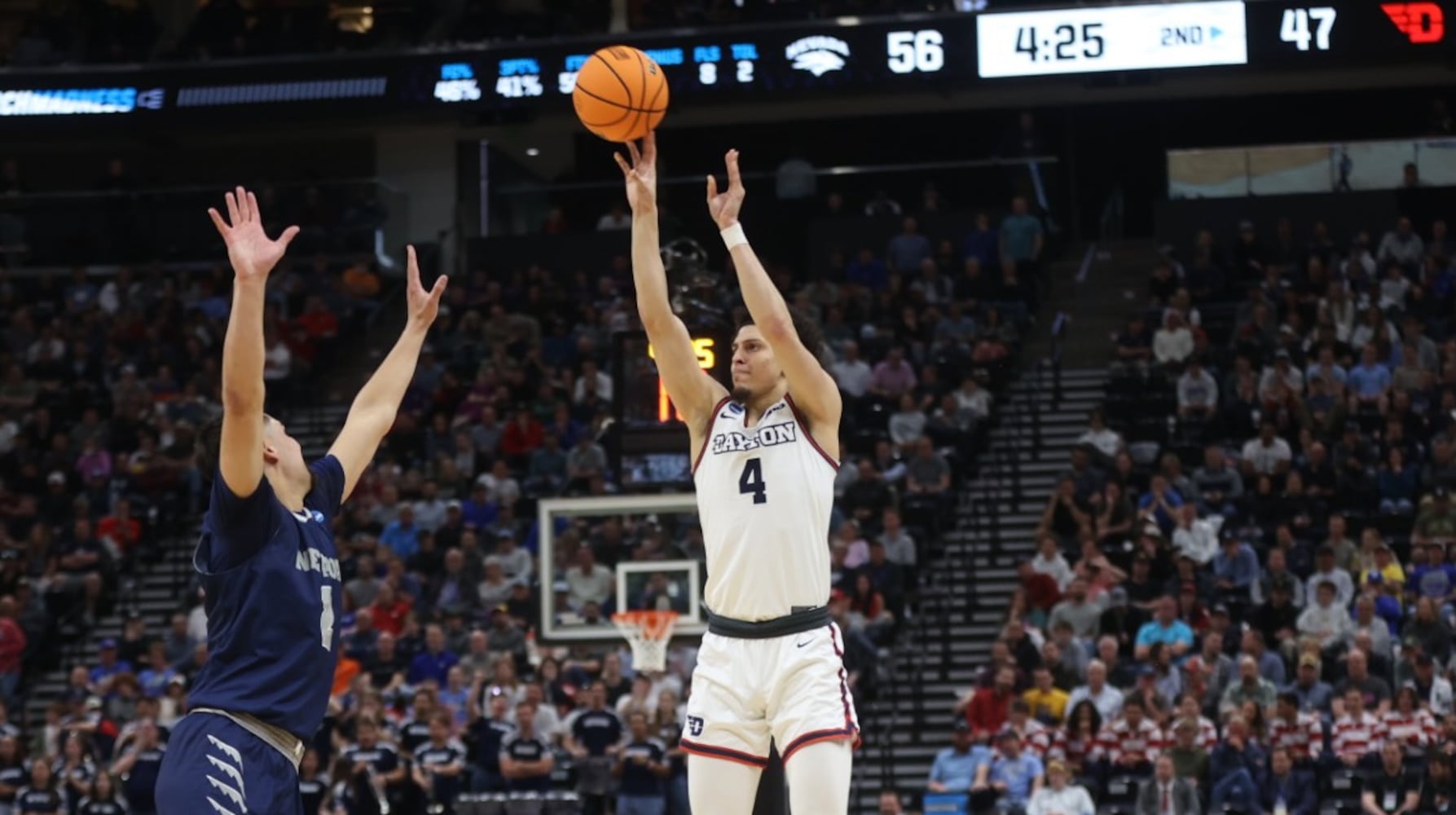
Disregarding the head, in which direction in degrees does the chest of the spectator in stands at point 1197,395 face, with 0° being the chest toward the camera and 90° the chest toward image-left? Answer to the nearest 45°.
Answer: approximately 0°

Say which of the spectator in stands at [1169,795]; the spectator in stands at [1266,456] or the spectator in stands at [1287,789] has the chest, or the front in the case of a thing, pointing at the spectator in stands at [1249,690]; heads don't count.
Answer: the spectator in stands at [1266,456]

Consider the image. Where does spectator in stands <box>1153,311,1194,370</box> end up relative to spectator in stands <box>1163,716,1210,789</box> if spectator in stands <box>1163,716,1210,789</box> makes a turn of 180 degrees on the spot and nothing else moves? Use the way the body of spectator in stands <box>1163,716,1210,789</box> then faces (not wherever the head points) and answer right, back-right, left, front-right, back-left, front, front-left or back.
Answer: front

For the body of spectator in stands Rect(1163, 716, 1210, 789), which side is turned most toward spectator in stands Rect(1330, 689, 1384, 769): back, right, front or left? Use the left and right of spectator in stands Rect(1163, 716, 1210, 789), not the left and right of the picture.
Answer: left

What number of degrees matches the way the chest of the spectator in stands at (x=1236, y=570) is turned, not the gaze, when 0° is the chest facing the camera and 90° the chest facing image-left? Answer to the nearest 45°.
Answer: approximately 45°

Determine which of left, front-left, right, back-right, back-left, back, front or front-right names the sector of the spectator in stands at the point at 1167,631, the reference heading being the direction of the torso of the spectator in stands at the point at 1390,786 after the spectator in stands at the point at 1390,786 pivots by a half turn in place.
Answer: front-left

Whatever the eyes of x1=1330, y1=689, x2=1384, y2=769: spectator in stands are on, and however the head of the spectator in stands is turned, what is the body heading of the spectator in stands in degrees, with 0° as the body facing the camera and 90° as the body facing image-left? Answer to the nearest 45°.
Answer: approximately 45°

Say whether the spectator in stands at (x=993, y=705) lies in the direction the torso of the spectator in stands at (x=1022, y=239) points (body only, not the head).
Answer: yes
